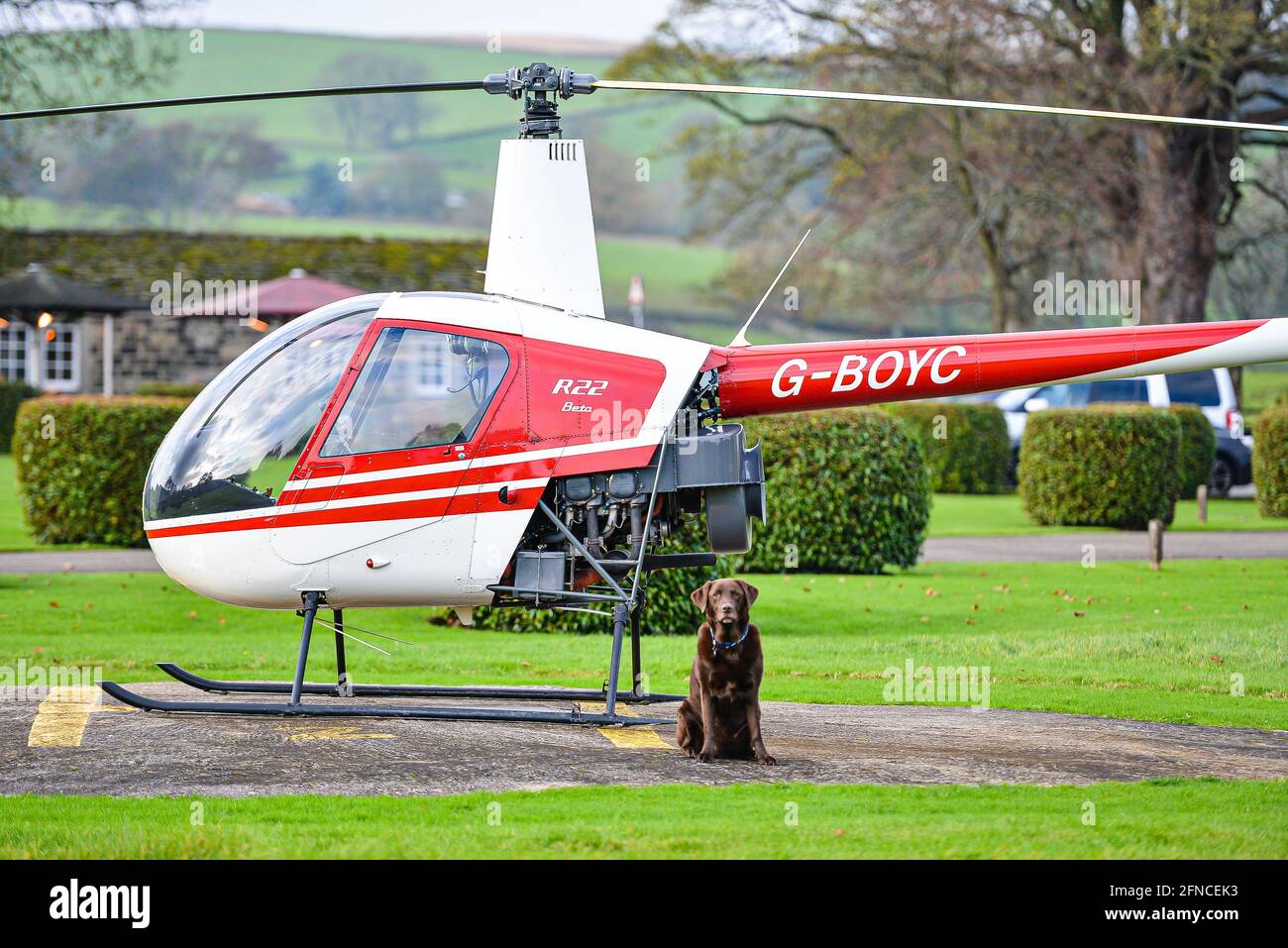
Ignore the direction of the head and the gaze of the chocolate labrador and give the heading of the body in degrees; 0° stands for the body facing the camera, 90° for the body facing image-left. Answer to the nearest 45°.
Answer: approximately 0°

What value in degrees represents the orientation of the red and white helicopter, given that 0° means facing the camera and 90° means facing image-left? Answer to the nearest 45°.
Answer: approximately 90°

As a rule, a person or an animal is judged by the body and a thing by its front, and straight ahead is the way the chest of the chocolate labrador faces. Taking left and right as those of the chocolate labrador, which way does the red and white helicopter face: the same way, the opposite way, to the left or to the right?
to the right

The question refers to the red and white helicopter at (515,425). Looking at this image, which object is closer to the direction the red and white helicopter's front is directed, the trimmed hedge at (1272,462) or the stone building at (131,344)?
the stone building

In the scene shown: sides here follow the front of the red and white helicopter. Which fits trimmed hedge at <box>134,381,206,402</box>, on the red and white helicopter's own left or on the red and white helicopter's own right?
on the red and white helicopter's own right

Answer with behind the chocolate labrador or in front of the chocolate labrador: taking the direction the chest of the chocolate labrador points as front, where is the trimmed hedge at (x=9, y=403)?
behind

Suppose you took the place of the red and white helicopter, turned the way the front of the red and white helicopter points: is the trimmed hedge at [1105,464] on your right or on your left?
on your right

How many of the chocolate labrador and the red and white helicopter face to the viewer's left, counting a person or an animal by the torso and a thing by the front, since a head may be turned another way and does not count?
1

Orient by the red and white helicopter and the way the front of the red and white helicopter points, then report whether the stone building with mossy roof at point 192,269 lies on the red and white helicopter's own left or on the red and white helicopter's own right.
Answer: on the red and white helicopter's own right

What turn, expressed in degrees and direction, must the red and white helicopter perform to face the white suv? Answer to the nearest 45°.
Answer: approximately 135° to its right
